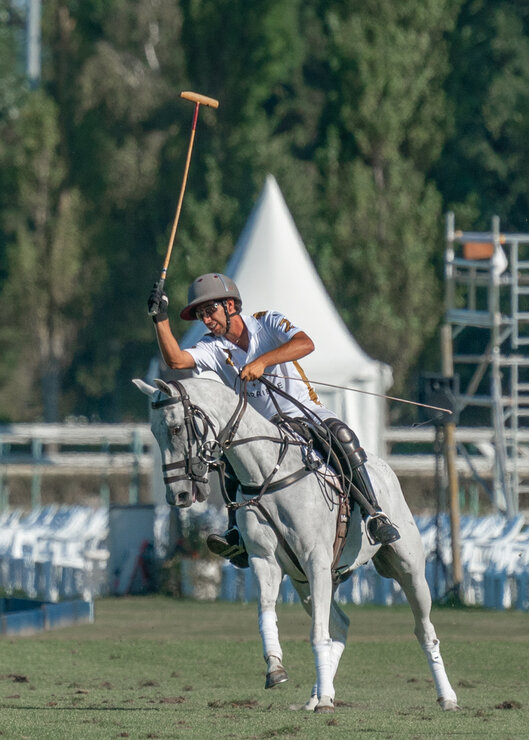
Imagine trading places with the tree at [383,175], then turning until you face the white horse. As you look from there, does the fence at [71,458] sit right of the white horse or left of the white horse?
right

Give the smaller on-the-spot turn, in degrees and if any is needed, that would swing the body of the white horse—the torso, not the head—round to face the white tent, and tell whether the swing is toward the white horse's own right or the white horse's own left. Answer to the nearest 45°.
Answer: approximately 135° to the white horse's own right

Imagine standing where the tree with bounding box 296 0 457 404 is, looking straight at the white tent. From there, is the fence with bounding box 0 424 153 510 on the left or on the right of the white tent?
right

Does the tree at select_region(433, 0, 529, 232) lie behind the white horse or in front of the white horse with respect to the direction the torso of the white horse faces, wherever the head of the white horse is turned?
behind

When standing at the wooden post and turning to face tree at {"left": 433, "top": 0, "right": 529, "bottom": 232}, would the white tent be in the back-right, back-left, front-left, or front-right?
front-left

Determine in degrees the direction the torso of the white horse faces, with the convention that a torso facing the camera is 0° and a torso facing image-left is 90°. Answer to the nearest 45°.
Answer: approximately 45°

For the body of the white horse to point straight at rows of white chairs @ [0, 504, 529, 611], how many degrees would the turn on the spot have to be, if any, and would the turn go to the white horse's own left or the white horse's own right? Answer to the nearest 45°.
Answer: approximately 135° to the white horse's own right
